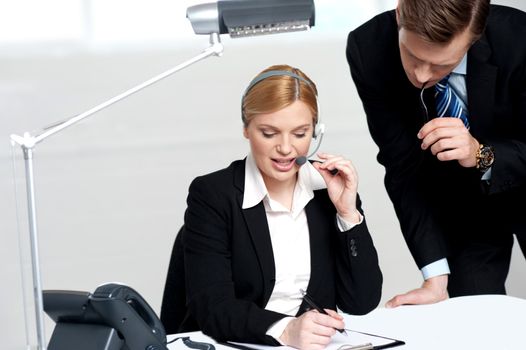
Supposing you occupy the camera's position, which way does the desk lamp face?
facing to the right of the viewer

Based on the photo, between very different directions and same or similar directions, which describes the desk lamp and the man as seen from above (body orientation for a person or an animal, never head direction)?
very different directions

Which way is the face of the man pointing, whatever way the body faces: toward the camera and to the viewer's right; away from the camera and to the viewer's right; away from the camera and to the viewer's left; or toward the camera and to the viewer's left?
toward the camera and to the viewer's left

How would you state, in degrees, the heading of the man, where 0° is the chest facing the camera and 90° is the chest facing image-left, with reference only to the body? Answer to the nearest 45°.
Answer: approximately 45°

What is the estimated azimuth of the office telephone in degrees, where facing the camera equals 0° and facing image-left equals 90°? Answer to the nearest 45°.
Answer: approximately 225°

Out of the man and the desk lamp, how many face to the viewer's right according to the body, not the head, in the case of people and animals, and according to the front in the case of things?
1

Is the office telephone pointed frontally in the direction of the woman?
yes

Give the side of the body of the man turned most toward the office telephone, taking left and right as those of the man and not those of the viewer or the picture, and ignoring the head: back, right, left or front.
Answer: front

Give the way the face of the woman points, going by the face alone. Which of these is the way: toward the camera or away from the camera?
toward the camera
